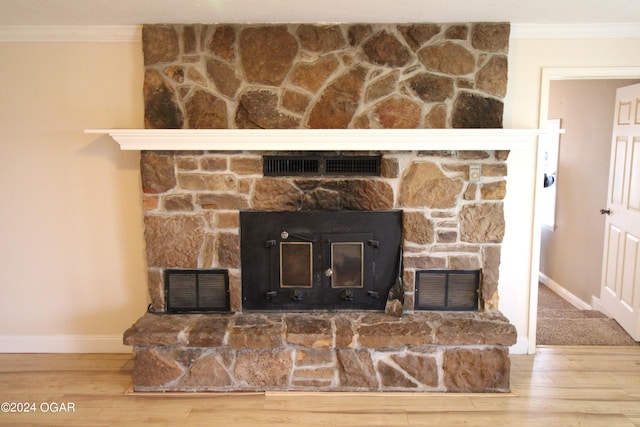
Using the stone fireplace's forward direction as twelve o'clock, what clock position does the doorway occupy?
The doorway is roughly at 8 o'clock from the stone fireplace.

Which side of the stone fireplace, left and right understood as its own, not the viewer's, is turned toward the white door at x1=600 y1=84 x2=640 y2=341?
left

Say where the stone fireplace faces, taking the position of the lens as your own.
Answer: facing the viewer
